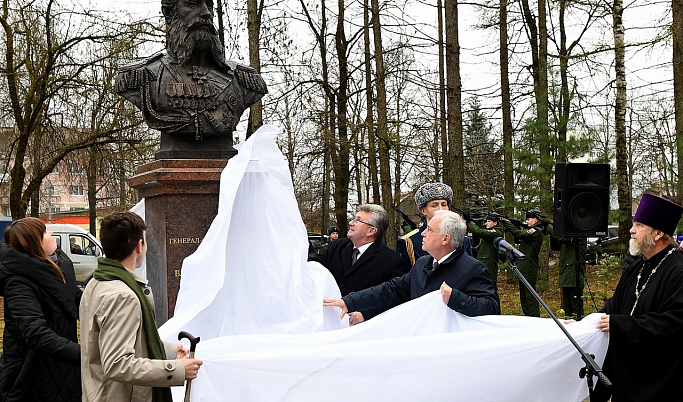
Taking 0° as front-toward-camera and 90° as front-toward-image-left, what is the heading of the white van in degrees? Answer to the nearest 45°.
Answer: approximately 270°

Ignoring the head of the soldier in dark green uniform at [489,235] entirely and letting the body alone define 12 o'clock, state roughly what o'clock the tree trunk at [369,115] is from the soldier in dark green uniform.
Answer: The tree trunk is roughly at 2 o'clock from the soldier in dark green uniform.

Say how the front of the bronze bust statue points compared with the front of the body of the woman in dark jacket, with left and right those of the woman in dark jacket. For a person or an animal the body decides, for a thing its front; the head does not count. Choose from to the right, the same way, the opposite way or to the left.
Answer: to the right

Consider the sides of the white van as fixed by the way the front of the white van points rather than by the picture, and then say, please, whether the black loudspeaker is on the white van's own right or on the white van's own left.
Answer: on the white van's own right

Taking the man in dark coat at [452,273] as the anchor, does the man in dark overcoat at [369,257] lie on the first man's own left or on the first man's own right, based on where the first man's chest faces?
on the first man's own right

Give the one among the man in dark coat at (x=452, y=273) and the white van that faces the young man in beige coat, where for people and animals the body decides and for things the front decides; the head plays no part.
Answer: the man in dark coat

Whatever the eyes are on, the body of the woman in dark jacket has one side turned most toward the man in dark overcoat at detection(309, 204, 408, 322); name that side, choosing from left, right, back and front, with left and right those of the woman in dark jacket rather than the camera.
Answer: front

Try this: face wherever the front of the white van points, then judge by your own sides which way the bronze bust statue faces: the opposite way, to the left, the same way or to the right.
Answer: to the right

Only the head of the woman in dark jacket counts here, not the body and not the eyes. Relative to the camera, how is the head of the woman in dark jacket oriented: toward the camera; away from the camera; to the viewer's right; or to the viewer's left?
to the viewer's right

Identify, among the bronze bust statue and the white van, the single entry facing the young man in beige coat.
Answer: the bronze bust statue

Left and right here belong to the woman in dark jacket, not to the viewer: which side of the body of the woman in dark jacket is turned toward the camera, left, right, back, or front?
right

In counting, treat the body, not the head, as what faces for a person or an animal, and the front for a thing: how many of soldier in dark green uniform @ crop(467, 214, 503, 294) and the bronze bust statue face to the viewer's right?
0
